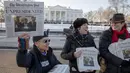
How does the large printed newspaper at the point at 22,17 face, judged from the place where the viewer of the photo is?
facing the viewer

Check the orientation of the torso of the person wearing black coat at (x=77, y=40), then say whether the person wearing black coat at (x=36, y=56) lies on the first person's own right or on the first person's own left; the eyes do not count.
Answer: on the first person's own right

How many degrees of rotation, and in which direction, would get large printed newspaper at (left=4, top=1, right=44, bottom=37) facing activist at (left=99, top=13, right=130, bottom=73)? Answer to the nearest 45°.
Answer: approximately 45° to its left

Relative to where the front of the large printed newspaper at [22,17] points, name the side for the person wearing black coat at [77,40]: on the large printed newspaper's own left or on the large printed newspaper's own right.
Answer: on the large printed newspaper's own left

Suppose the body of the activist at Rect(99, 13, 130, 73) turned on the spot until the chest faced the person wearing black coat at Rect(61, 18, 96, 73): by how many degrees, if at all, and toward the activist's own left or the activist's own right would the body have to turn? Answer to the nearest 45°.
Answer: approximately 135° to the activist's own right

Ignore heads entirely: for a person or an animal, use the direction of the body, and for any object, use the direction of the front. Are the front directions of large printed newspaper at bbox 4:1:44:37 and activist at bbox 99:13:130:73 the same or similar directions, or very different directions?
same or similar directions

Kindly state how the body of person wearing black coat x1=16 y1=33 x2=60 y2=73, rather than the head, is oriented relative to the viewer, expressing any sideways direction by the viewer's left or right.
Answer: facing the viewer and to the right of the viewer

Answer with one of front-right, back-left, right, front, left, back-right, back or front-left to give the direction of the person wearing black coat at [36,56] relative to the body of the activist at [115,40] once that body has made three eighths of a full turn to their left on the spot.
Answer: back-left

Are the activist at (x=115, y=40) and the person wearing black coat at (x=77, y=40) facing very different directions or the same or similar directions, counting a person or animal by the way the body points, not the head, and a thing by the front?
same or similar directions

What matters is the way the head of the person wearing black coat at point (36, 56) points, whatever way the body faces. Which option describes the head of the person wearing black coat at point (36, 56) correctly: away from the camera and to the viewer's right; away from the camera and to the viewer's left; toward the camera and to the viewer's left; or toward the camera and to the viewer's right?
toward the camera and to the viewer's right

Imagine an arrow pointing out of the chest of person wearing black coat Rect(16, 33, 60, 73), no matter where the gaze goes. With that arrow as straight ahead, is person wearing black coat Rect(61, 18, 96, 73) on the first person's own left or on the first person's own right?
on the first person's own left
